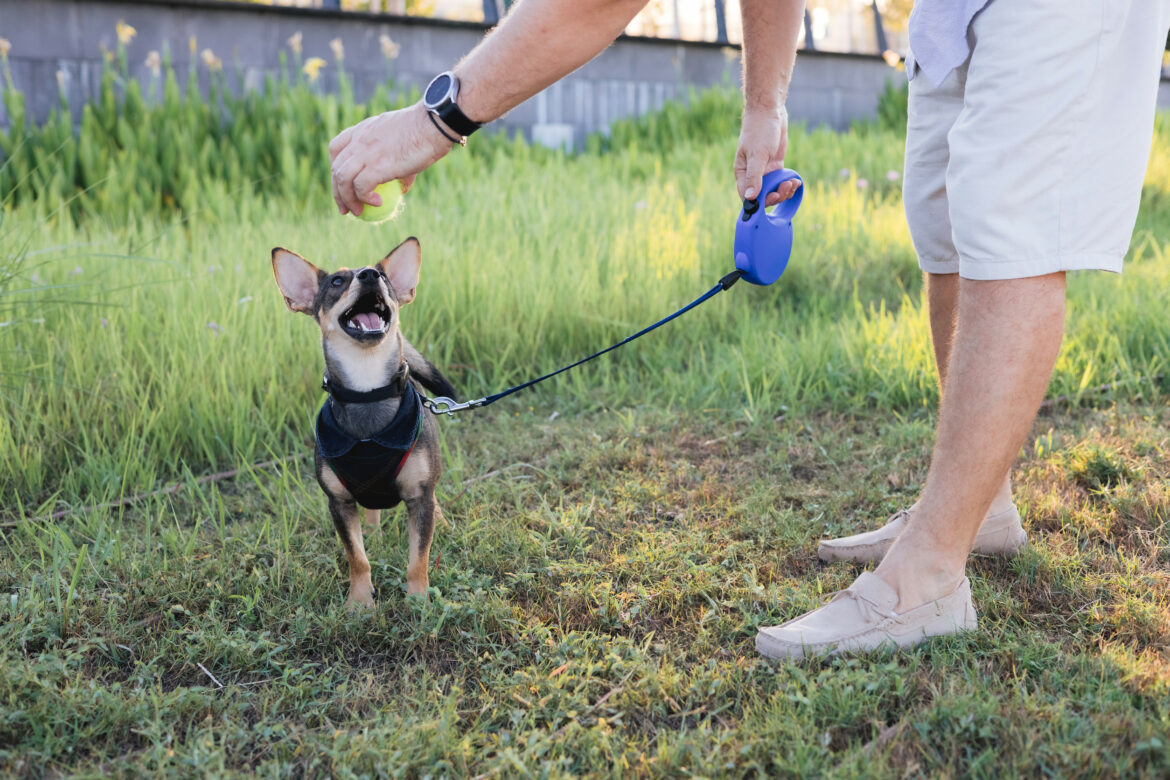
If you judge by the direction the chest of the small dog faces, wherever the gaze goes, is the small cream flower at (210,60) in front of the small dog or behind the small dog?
behind

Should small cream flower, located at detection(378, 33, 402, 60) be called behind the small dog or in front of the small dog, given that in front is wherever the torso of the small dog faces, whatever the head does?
behind

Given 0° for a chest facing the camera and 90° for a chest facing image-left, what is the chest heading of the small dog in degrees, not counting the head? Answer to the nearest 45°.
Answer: approximately 0°

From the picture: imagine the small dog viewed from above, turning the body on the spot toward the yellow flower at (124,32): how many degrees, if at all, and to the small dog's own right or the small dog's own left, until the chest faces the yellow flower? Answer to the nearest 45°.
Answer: approximately 180°

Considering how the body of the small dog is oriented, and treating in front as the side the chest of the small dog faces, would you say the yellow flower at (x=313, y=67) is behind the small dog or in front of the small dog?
behind
